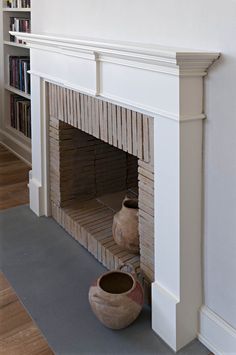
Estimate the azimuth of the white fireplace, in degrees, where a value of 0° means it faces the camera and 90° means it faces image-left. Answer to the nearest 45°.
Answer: approximately 45°

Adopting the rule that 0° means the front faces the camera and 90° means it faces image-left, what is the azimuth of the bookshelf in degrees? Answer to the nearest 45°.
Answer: approximately 45°

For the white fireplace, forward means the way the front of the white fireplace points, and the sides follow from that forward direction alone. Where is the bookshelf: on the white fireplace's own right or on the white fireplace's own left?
on the white fireplace's own right

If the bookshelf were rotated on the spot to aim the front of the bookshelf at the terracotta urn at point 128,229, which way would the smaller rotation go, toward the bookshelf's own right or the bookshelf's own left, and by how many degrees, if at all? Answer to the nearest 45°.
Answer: approximately 45° to the bookshelf's own left

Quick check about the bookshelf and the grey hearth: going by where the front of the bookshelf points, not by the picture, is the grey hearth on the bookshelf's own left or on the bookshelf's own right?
on the bookshelf's own left
